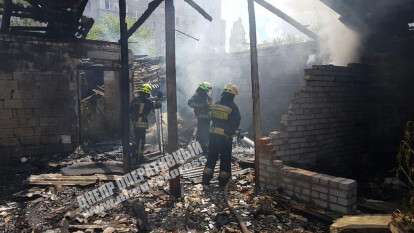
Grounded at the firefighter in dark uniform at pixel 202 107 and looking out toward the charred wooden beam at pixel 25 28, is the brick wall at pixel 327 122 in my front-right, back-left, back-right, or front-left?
back-left

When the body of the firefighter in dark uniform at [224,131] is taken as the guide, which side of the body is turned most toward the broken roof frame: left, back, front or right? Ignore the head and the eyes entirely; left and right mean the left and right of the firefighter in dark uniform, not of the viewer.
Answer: left

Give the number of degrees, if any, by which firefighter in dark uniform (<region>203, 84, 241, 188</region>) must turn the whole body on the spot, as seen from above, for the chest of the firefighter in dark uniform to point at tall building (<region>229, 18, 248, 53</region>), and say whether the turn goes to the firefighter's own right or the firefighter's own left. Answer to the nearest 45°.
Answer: approximately 45° to the firefighter's own left

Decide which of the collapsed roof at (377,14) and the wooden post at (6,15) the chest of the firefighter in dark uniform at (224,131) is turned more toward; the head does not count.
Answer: the collapsed roof

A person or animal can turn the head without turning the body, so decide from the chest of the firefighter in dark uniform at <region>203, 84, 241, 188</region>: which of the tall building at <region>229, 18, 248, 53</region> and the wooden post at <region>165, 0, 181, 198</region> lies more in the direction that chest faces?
the tall building

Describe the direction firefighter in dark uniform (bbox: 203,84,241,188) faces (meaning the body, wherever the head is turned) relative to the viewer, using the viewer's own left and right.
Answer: facing away from the viewer and to the right of the viewer

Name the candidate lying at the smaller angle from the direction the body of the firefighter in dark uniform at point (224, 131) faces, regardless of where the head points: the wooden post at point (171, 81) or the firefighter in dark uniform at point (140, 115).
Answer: the firefighter in dark uniform

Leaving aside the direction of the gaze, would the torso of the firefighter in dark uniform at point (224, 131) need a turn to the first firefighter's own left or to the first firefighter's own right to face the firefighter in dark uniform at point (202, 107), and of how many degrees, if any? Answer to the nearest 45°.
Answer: approximately 45° to the first firefighter's own left
